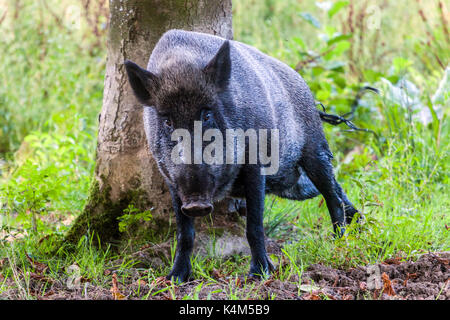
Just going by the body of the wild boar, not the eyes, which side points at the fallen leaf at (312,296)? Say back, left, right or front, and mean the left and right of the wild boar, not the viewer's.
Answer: left

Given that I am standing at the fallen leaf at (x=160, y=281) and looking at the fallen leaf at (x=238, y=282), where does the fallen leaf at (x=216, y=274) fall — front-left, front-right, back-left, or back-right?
front-left

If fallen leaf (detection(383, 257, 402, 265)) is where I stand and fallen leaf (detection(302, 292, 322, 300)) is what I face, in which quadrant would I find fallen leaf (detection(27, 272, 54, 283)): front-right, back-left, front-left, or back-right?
front-right

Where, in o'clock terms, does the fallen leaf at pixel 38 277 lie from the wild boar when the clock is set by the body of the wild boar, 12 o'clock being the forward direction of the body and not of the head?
The fallen leaf is roughly at 1 o'clock from the wild boar.

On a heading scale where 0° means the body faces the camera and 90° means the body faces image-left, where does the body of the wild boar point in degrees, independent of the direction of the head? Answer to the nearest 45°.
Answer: approximately 45°

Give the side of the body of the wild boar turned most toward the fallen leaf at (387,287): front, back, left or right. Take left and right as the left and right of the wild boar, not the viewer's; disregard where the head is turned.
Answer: left
